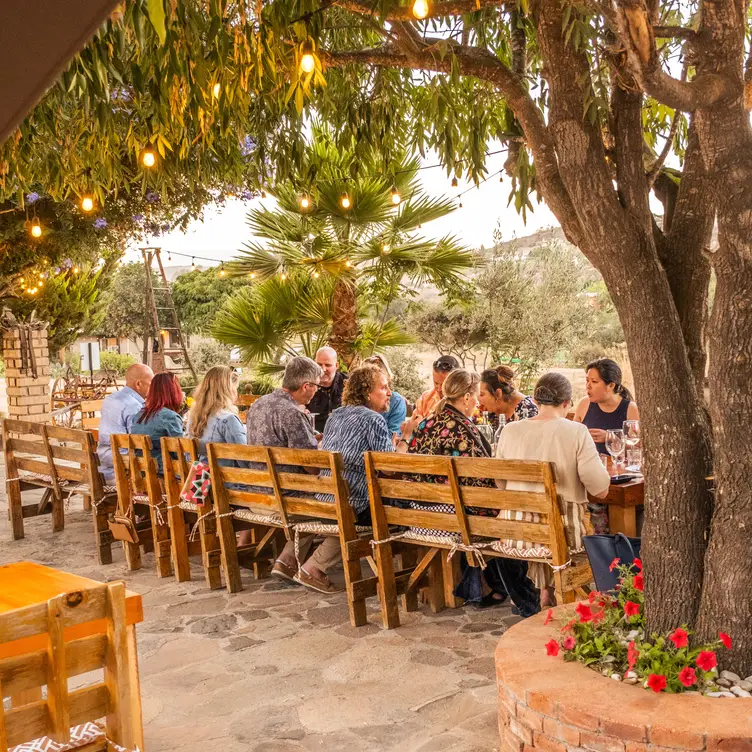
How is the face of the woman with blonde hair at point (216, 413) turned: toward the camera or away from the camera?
away from the camera

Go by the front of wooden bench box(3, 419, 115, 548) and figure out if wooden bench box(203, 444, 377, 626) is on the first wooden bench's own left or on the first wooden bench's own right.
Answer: on the first wooden bench's own right

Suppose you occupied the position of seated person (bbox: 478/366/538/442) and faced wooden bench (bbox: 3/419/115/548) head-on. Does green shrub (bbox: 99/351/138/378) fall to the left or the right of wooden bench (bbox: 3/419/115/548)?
right

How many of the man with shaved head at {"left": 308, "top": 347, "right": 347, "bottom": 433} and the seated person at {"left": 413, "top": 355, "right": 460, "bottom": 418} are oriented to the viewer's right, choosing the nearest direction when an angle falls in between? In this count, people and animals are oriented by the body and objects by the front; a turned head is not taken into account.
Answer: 0

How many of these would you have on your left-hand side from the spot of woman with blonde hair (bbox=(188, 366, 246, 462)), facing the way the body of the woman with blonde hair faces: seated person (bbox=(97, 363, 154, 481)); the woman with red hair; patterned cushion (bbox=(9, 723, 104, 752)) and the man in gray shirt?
2

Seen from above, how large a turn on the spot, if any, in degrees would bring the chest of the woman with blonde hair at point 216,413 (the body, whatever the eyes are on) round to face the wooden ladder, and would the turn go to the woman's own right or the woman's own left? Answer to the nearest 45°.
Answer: approximately 45° to the woman's own left

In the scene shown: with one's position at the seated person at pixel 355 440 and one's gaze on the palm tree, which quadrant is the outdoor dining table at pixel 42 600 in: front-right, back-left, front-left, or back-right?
back-left

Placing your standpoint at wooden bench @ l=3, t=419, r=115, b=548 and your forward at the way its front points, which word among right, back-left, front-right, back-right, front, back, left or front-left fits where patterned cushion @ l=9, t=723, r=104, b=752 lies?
back-right

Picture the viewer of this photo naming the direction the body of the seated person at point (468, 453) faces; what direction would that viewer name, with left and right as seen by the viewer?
facing away from the viewer and to the right of the viewer

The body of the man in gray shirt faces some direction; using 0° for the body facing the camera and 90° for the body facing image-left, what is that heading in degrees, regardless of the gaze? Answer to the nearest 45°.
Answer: approximately 225°

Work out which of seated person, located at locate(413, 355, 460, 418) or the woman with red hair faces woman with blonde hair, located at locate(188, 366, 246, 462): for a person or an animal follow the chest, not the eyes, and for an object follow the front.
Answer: the seated person

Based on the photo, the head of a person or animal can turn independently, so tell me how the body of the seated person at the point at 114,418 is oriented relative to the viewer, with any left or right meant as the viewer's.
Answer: facing away from the viewer and to the right of the viewer

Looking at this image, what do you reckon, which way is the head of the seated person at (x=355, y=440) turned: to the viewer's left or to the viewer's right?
to the viewer's right

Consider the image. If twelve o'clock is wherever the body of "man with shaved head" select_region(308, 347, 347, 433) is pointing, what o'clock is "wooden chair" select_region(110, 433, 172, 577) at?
The wooden chair is roughly at 12 o'clock from the man with shaved head.
